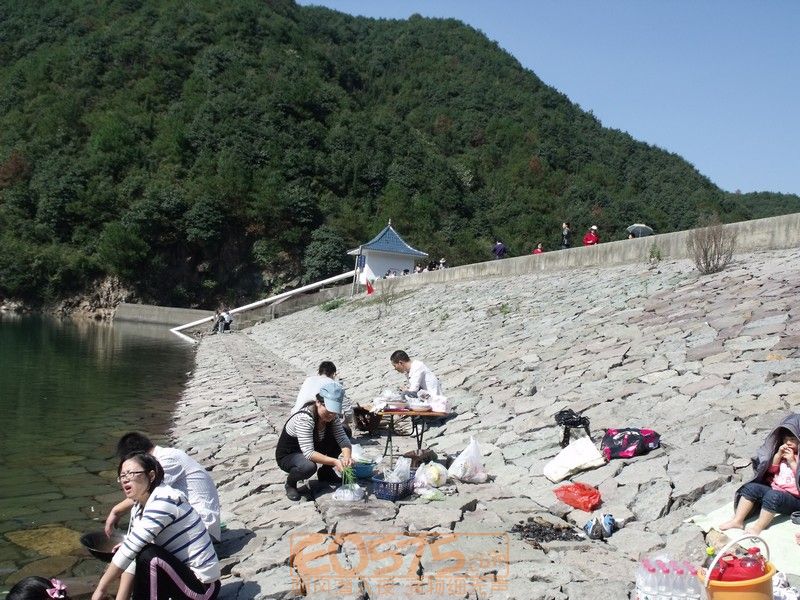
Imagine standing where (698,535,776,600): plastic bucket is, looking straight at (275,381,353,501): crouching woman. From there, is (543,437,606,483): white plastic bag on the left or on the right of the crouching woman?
right

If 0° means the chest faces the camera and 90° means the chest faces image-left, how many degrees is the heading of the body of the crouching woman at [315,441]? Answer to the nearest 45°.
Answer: approximately 315°

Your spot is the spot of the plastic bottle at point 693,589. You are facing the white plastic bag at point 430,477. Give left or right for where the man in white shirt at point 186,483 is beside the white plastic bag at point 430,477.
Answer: left

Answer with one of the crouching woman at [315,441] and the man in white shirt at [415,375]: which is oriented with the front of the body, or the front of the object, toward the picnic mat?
the crouching woman

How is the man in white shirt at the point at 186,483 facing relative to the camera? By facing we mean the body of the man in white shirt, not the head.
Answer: to the viewer's left

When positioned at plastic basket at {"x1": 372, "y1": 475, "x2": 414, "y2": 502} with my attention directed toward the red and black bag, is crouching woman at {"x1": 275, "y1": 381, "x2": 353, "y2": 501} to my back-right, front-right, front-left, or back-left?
back-left

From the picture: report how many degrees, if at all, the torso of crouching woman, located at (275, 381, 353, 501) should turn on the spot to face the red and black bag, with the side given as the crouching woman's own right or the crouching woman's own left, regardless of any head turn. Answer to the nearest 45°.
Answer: approximately 45° to the crouching woman's own left

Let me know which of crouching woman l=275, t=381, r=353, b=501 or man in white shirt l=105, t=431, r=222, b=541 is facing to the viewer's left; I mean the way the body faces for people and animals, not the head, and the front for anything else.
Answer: the man in white shirt
